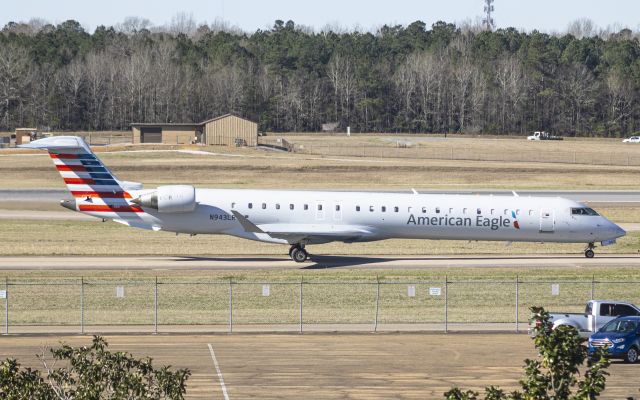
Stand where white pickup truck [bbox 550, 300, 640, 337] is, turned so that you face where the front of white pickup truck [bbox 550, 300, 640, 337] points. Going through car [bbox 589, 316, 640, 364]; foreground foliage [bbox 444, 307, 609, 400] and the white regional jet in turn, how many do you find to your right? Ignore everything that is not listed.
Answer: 2

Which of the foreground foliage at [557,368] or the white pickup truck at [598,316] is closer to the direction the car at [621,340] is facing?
the foreground foliage

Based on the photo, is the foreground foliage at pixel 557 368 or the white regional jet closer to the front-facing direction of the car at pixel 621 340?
the foreground foliage

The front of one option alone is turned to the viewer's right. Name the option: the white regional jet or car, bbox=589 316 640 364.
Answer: the white regional jet

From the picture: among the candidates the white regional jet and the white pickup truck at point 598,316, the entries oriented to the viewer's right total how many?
2

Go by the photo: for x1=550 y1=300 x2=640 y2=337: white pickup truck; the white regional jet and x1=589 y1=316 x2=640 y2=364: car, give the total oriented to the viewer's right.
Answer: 2

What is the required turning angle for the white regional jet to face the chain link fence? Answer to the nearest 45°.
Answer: approximately 90° to its right

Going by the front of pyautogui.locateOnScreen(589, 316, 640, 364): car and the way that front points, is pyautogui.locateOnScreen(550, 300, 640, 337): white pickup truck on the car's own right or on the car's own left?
on the car's own right

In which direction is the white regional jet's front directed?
to the viewer's right

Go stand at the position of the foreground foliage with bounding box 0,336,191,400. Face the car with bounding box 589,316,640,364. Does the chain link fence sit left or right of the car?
left

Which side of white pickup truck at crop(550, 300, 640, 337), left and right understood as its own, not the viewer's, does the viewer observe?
right

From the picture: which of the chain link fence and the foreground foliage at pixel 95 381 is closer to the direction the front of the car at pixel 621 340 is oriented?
the foreground foliage

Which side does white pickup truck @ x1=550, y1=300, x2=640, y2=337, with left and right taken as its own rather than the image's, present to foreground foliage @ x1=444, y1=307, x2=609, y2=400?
right
